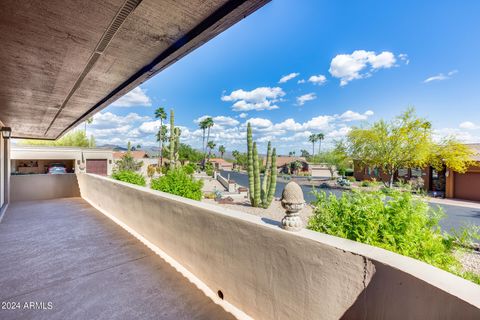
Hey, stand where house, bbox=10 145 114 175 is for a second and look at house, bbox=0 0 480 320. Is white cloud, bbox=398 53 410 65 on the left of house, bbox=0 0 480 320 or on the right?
left

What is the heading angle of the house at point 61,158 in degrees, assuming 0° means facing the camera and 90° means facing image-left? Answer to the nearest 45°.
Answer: approximately 0°

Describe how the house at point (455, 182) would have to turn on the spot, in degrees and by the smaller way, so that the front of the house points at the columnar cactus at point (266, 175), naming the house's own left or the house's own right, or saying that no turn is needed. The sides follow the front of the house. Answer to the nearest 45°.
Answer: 0° — it already faces it

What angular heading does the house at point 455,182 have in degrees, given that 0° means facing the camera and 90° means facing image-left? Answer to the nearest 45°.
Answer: approximately 45°

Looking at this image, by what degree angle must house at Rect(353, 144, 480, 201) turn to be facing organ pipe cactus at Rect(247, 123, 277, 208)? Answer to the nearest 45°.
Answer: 0° — it already faces it

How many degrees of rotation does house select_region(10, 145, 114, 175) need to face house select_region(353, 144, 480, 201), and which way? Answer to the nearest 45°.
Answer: approximately 45° to its left

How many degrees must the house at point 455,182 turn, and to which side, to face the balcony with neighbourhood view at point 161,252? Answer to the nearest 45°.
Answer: approximately 45° to its left

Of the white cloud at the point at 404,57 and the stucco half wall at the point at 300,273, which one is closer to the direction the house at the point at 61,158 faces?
the stucco half wall
